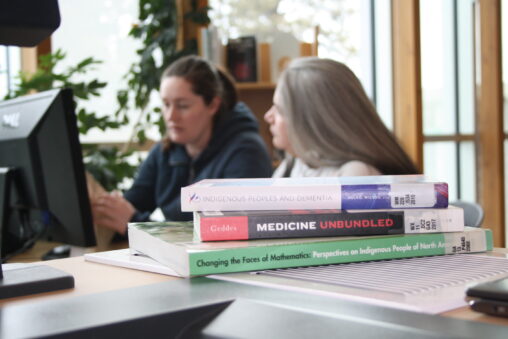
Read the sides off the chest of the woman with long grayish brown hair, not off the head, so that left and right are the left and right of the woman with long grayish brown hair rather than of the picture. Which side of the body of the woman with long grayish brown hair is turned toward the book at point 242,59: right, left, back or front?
right

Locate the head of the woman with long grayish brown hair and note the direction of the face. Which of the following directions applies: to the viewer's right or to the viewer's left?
to the viewer's left

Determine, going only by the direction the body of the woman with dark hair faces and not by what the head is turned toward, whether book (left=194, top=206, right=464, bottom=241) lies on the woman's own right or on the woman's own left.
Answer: on the woman's own left

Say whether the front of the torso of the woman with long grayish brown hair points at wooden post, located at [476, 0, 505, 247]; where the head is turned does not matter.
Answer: no

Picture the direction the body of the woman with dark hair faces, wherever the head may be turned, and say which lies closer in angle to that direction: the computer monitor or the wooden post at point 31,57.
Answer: the computer monitor

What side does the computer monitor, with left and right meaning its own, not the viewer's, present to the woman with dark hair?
front

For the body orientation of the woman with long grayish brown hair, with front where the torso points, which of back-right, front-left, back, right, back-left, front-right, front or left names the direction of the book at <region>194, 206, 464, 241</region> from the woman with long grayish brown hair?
left

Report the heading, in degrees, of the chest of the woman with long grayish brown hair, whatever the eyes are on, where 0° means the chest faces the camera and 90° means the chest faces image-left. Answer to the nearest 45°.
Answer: approximately 90°

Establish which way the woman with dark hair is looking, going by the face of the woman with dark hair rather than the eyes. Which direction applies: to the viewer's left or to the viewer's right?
to the viewer's left

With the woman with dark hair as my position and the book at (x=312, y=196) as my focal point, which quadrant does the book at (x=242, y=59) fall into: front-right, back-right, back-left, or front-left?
back-left

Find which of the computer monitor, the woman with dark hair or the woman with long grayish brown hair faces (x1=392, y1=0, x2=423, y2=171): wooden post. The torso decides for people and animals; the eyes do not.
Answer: the computer monitor

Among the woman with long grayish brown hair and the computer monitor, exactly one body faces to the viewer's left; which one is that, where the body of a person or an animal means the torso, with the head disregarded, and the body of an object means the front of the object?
the woman with long grayish brown hair

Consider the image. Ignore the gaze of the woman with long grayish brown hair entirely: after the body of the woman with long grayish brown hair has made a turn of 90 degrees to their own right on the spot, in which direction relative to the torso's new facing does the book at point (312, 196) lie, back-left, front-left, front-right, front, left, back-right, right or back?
back

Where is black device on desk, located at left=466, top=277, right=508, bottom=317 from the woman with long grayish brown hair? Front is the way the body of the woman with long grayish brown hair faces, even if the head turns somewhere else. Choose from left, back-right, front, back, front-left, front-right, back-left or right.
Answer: left

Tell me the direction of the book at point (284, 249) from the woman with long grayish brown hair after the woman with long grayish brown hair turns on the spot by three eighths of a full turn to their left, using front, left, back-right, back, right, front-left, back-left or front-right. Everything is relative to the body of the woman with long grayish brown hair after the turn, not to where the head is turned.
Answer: front-right

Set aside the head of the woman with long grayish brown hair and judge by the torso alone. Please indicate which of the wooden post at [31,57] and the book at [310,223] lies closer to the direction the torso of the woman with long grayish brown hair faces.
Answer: the wooden post

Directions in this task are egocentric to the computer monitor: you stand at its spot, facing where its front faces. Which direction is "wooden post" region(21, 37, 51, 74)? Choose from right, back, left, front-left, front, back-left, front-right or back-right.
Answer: front-left

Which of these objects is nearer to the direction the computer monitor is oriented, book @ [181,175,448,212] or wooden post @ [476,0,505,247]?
the wooden post
